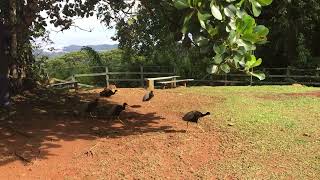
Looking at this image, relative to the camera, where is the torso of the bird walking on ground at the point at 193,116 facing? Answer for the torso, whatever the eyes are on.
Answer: to the viewer's right

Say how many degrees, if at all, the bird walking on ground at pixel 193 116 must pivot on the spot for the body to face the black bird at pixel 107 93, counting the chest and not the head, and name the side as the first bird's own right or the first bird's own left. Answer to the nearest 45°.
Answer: approximately 135° to the first bird's own left

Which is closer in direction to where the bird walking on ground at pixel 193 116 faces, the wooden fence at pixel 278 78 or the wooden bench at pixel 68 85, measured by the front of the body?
the wooden fence

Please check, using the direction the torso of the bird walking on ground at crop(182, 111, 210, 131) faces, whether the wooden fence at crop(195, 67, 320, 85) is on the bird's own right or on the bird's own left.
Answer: on the bird's own left
